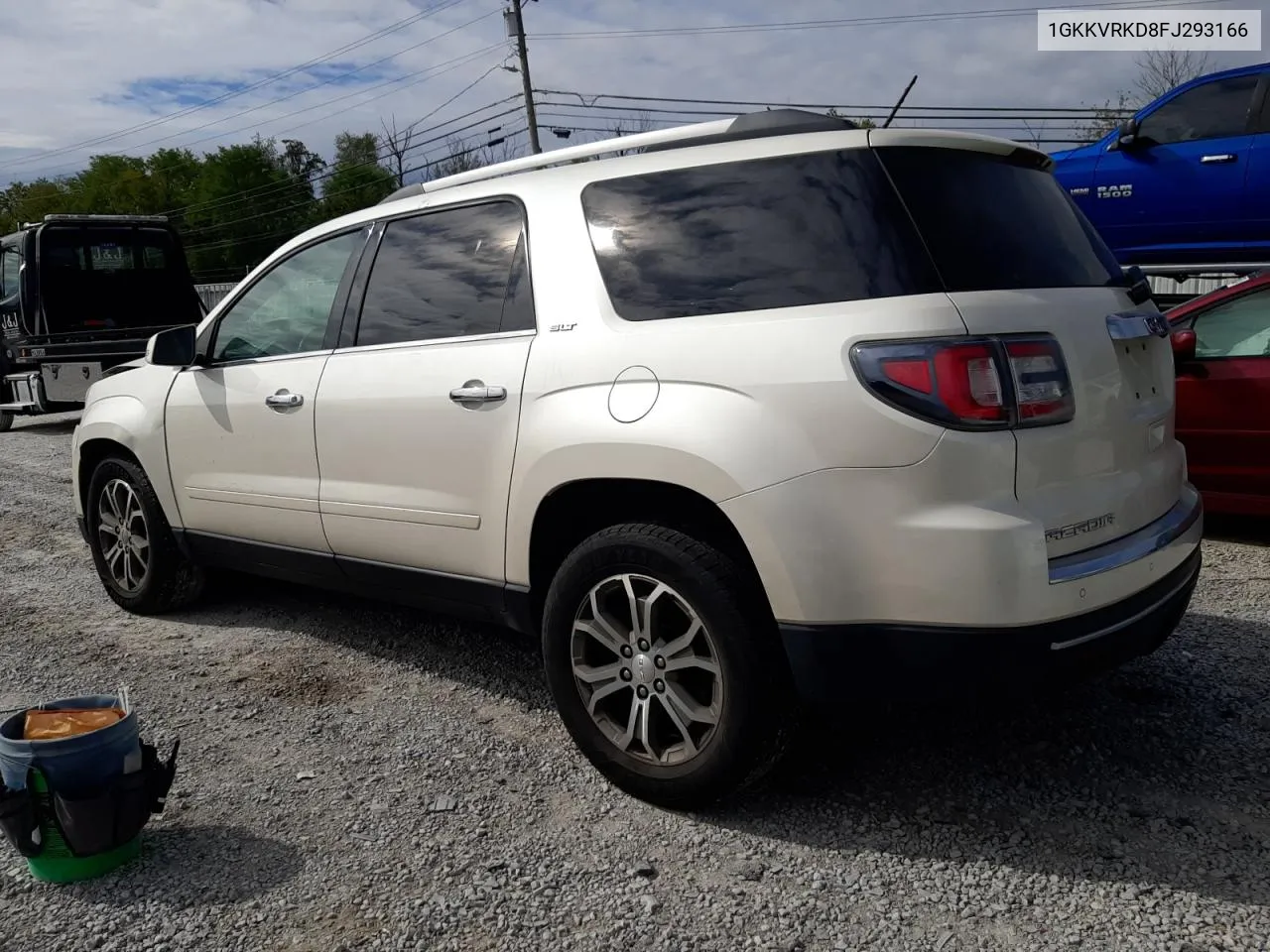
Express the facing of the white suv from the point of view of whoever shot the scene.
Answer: facing away from the viewer and to the left of the viewer

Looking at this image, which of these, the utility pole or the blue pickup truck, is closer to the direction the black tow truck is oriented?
the utility pole

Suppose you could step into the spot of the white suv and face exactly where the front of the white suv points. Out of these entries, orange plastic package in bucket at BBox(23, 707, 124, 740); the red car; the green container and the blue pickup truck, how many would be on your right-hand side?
2

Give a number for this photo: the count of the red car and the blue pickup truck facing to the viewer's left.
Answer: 2

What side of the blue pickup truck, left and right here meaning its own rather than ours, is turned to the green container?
left

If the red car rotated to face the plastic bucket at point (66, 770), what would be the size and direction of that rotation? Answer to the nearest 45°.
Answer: approximately 45° to its left

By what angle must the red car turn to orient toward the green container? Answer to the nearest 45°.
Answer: approximately 45° to its left

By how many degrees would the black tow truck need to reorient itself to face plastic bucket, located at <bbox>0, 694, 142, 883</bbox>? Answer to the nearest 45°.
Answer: approximately 135° to its left

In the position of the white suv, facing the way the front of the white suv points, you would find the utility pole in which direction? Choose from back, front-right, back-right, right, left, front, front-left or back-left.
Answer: front-right

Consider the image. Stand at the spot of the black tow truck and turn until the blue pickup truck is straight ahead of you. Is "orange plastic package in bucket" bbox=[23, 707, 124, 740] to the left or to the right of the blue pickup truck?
right

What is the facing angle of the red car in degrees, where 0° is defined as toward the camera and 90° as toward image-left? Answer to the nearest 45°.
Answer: approximately 90°

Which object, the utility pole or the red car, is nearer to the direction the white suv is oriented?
the utility pole

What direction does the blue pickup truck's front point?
to the viewer's left

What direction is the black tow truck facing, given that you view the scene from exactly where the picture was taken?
facing away from the viewer and to the left of the viewer
